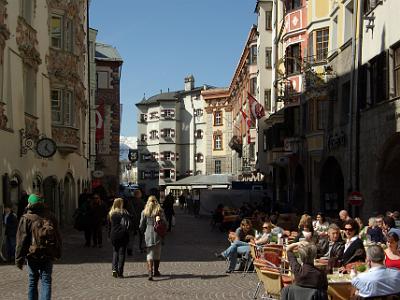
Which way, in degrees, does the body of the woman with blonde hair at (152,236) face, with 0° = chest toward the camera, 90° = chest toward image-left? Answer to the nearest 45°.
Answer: approximately 180°

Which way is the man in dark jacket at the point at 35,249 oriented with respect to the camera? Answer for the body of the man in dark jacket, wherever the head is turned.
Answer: away from the camera

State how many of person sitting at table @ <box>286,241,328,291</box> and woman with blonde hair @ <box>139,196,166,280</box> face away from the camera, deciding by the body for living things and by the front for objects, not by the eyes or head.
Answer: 2

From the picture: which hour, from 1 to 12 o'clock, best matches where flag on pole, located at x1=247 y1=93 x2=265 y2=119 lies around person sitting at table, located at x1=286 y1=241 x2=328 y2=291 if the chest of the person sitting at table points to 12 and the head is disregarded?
The flag on pole is roughly at 12 o'clock from the person sitting at table.

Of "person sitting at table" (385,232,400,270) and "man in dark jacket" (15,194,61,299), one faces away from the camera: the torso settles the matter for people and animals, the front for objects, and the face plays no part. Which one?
the man in dark jacket

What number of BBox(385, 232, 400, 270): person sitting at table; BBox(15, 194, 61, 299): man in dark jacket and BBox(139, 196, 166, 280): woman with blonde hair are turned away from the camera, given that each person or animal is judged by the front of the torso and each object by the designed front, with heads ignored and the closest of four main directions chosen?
2

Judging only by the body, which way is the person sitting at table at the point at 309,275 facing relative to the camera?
away from the camera

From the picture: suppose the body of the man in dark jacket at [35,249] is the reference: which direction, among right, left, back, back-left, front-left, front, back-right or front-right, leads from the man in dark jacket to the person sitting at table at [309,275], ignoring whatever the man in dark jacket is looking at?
back-right

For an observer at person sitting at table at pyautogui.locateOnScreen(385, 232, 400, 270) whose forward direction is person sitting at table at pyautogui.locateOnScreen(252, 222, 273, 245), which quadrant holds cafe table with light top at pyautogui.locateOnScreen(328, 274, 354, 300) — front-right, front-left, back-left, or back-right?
back-left
